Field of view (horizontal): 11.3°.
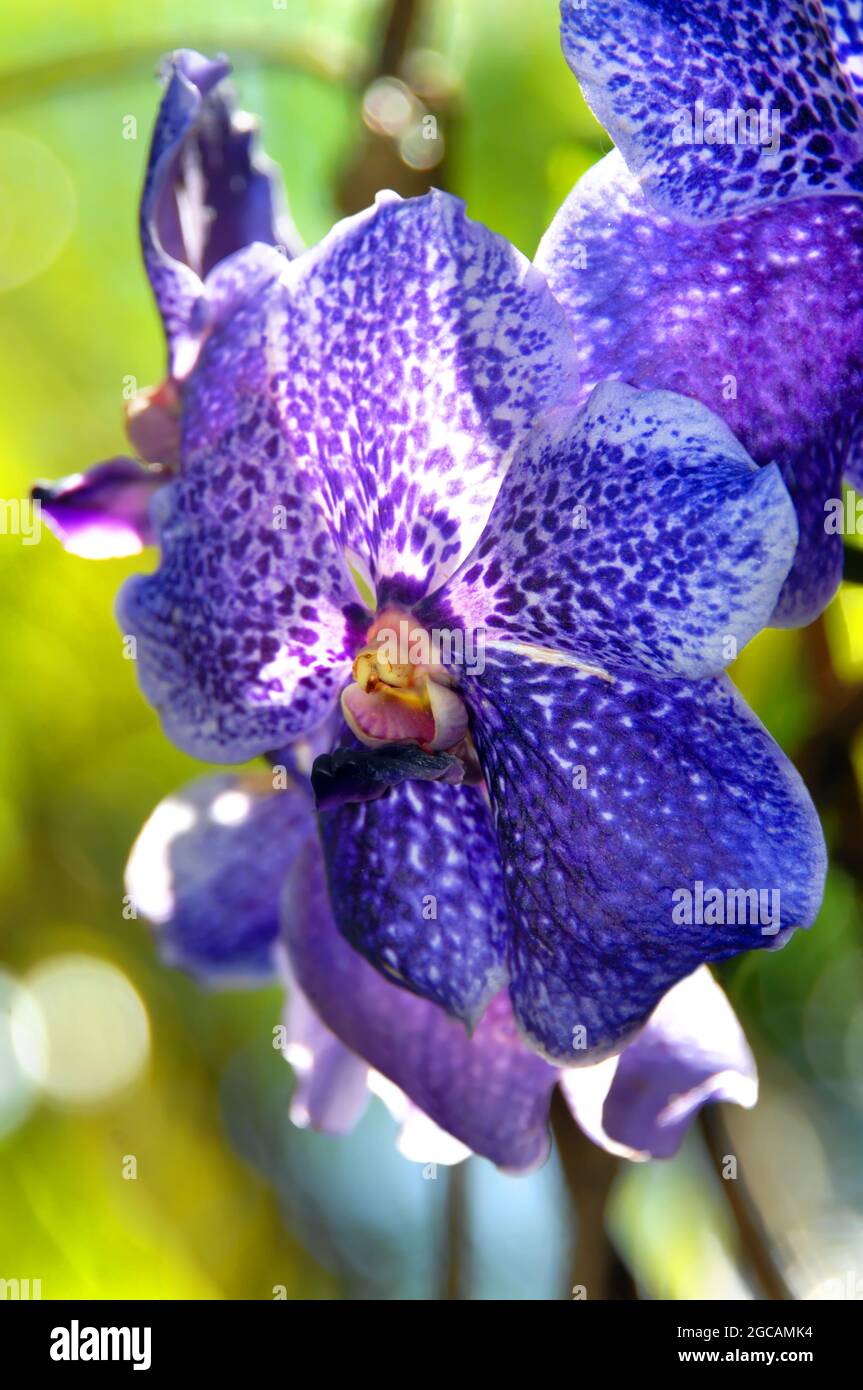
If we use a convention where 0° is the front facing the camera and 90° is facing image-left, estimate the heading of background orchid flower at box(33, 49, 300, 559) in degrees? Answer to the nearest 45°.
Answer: approximately 90°
